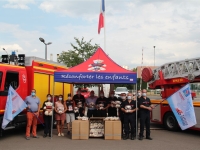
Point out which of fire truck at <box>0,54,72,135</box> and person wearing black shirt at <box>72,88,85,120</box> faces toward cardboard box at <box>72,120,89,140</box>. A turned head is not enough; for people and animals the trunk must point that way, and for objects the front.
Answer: the person wearing black shirt

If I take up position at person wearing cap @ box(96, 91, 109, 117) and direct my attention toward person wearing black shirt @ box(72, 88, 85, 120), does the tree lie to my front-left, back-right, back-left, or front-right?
front-right

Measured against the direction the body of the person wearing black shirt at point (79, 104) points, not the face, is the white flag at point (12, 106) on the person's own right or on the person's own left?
on the person's own right

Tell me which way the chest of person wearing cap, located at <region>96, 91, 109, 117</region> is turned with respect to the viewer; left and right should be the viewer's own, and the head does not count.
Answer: facing the viewer

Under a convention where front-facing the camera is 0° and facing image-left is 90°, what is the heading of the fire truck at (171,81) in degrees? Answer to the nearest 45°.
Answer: approximately 315°

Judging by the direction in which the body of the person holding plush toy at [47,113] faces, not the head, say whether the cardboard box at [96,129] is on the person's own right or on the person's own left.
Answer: on the person's own left

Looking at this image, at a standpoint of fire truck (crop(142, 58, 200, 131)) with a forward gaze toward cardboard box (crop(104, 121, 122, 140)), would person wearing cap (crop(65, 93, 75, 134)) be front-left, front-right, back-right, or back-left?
front-right

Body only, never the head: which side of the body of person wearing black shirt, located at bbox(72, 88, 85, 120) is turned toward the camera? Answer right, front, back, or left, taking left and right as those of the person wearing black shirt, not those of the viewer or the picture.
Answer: front

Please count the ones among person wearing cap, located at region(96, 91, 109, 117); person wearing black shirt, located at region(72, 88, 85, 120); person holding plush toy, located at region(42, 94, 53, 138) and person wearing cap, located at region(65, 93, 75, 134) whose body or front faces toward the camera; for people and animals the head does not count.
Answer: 4

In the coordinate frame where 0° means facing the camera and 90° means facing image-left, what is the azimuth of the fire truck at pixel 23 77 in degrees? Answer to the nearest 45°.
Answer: approximately 45°

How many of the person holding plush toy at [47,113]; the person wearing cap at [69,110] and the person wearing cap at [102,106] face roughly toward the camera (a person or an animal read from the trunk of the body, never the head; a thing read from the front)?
3

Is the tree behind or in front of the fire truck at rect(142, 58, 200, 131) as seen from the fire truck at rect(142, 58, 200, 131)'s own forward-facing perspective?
behind

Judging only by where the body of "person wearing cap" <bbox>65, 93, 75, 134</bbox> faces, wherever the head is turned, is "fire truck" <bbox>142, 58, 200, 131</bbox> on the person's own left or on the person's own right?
on the person's own left
